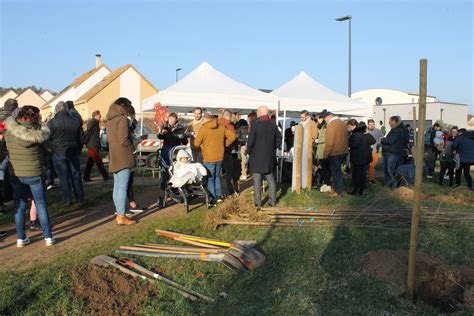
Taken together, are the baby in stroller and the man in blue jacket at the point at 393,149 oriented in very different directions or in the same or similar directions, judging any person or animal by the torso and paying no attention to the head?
very different directions

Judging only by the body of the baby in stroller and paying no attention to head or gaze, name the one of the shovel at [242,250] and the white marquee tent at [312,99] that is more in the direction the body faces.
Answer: the shovel

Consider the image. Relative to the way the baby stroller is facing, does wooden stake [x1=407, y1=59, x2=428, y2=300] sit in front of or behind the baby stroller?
in front

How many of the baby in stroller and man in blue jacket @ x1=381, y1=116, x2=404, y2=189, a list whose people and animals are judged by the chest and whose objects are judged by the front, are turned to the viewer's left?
1

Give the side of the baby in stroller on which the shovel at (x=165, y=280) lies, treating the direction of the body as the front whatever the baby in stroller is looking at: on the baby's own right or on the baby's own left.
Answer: on the baby's own right

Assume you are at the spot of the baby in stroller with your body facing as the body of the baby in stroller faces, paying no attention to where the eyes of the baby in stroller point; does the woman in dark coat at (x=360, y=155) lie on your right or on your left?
on your left

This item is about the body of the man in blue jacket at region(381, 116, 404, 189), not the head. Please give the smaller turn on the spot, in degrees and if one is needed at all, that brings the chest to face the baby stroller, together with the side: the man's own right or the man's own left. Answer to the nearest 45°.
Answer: approximately 45° to the man's own left

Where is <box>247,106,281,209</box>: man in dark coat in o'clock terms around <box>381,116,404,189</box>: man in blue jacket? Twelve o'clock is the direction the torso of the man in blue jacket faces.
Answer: The man in dark coat is roughly at 10 o'clock from the man in blue jacket.

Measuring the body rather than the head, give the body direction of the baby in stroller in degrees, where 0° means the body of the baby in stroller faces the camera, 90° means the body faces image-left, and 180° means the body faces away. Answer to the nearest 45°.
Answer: approximately 315°

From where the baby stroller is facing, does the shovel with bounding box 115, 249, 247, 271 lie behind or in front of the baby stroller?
in front

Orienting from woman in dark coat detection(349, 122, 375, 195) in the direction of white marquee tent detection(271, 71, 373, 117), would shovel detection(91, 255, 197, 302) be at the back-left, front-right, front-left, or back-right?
back-left

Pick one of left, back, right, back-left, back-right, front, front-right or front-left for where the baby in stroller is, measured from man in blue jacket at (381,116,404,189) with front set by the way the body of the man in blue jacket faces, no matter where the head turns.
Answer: front-left

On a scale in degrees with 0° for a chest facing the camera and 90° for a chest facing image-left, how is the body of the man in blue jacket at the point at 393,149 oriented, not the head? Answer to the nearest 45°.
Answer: approximately 90°
